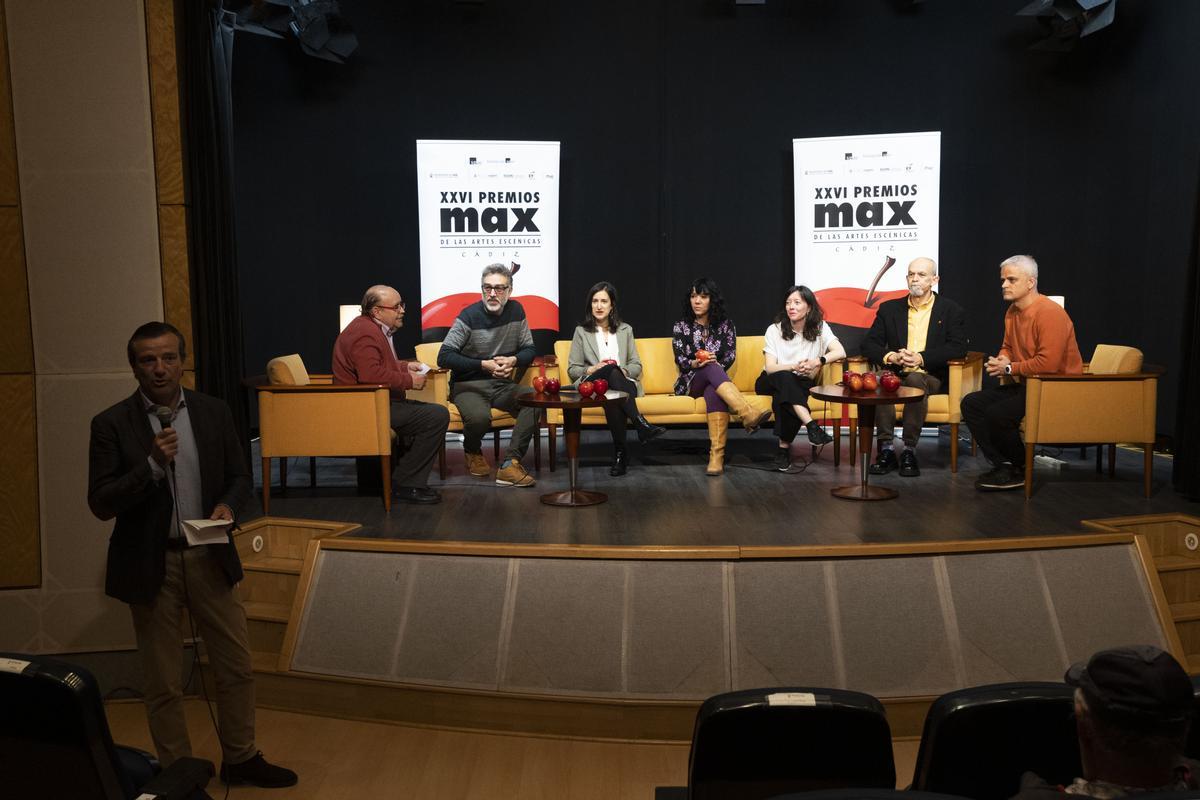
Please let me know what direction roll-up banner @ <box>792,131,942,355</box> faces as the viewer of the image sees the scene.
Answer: facing the viewer

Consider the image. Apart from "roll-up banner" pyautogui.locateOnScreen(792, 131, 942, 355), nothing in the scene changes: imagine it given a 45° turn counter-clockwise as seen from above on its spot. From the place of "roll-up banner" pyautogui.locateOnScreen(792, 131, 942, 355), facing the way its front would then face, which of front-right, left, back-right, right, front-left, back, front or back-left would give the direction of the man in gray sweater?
right

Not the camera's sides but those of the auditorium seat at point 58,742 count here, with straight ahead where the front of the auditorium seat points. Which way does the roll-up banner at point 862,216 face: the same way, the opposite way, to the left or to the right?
the opposite way

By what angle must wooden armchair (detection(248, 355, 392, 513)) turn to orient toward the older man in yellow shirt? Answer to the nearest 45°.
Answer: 0° — it already faces them

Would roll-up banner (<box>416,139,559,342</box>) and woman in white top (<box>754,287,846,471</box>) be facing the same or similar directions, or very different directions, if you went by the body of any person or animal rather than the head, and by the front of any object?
same or similar directions

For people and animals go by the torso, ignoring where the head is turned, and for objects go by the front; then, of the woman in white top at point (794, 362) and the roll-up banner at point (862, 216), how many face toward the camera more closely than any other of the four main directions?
2

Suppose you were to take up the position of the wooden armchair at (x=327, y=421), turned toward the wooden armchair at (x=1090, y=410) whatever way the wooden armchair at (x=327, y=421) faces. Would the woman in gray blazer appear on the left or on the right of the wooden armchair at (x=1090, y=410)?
left

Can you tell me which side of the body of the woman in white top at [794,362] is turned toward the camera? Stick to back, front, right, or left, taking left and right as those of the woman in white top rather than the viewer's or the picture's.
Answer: front

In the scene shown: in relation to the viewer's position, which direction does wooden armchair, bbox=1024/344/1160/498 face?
facing to the left of the viewer

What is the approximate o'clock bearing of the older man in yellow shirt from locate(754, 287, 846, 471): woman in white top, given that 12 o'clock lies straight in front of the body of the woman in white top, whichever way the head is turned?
The older man in yellow shirt is roughly at 9 o'clock from the woman in white top.

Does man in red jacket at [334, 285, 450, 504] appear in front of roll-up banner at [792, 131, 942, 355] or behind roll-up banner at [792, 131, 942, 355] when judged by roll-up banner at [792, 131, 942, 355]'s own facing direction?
in front

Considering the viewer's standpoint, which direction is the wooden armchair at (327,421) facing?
facing to the right of the viewer

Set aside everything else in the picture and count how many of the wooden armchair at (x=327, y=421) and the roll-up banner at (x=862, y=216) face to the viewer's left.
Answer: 0

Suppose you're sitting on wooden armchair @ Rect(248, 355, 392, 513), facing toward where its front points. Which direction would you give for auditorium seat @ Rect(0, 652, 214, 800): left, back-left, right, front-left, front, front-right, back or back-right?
right

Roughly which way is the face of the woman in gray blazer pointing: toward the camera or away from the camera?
toward the camera

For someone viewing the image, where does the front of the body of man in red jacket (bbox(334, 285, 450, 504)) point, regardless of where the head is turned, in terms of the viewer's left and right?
facing to the right of the viewer

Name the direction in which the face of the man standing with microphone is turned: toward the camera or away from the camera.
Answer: toward the camera

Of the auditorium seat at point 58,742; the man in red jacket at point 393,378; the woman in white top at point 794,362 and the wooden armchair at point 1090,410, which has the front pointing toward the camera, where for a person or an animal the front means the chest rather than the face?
the woman in white top

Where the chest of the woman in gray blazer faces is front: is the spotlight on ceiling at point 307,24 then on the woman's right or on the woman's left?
on the woman's right

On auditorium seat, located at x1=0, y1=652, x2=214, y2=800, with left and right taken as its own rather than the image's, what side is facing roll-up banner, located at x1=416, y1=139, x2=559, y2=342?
front
